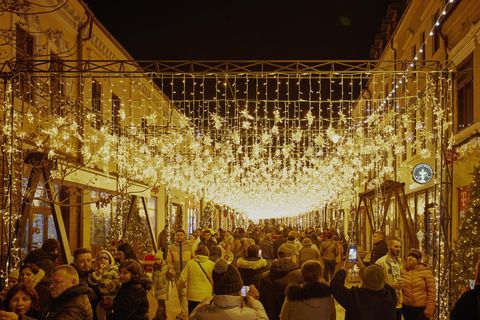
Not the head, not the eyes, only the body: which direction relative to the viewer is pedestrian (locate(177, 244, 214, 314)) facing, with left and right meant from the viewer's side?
facing away from the viewer

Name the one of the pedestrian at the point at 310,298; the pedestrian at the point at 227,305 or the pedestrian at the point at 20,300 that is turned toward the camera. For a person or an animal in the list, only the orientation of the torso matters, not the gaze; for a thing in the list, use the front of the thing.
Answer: the pedestrian at the point at 20,300

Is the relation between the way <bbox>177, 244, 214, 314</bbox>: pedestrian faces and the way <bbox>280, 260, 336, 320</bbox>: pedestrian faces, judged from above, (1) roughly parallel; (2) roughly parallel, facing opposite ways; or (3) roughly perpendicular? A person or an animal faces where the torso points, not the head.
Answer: roughly parallel

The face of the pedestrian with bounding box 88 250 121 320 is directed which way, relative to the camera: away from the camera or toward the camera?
toward the camera

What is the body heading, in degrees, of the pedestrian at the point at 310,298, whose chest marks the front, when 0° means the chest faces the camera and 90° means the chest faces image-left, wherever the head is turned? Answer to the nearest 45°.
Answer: approximately 180°

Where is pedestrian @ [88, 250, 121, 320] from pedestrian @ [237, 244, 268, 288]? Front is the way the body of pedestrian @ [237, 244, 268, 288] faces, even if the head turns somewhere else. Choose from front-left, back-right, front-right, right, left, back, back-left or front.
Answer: back-left

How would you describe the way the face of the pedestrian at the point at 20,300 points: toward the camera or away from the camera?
toward the camera

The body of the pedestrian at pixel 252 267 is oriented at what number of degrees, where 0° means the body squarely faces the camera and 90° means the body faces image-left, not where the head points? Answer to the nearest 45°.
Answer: approximately 180°

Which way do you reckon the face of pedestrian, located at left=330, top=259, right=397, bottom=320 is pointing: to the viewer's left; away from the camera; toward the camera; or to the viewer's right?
away from the camera

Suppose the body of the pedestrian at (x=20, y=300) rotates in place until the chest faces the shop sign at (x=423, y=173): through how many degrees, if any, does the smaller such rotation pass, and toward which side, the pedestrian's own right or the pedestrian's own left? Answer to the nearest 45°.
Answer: approximately 135° to the pedestrian's own left

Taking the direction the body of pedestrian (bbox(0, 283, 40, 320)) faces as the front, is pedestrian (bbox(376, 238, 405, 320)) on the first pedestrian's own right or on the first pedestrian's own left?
on the first pedestrian's own left
